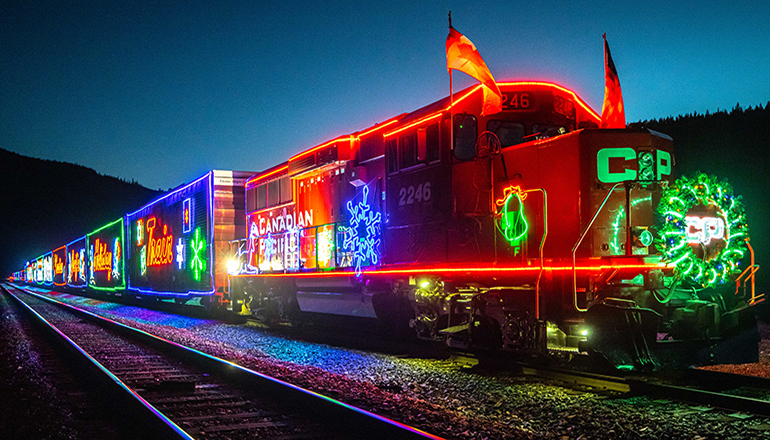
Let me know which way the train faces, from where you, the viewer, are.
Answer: facing the viewer and to the right of the viewer

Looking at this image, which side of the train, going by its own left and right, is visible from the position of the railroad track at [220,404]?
right
